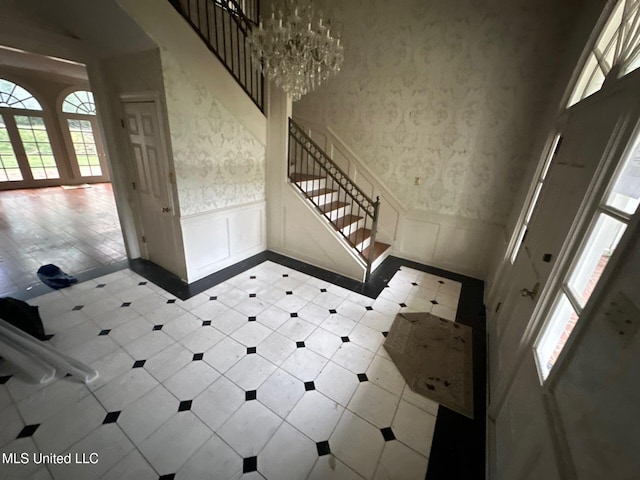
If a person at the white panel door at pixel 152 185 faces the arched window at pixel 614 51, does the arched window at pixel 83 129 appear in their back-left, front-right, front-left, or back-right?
back-left

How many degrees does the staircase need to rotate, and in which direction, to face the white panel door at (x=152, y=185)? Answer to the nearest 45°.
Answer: approximately 90° to its right

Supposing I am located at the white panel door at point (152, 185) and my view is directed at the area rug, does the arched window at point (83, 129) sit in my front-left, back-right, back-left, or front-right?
back-left

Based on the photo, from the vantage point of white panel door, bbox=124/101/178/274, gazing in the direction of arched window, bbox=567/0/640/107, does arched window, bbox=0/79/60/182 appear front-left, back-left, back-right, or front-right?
back-left

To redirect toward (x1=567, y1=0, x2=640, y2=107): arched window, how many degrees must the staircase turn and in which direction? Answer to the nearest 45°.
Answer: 0° — it already faces it

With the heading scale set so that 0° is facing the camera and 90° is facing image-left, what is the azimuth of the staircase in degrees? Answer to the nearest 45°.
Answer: approximately 315°

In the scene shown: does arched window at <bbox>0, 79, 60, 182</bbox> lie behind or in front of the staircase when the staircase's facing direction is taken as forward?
behind
